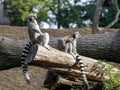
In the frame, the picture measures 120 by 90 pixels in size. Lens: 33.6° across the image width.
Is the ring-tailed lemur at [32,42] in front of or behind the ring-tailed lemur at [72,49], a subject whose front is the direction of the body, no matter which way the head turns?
behind
